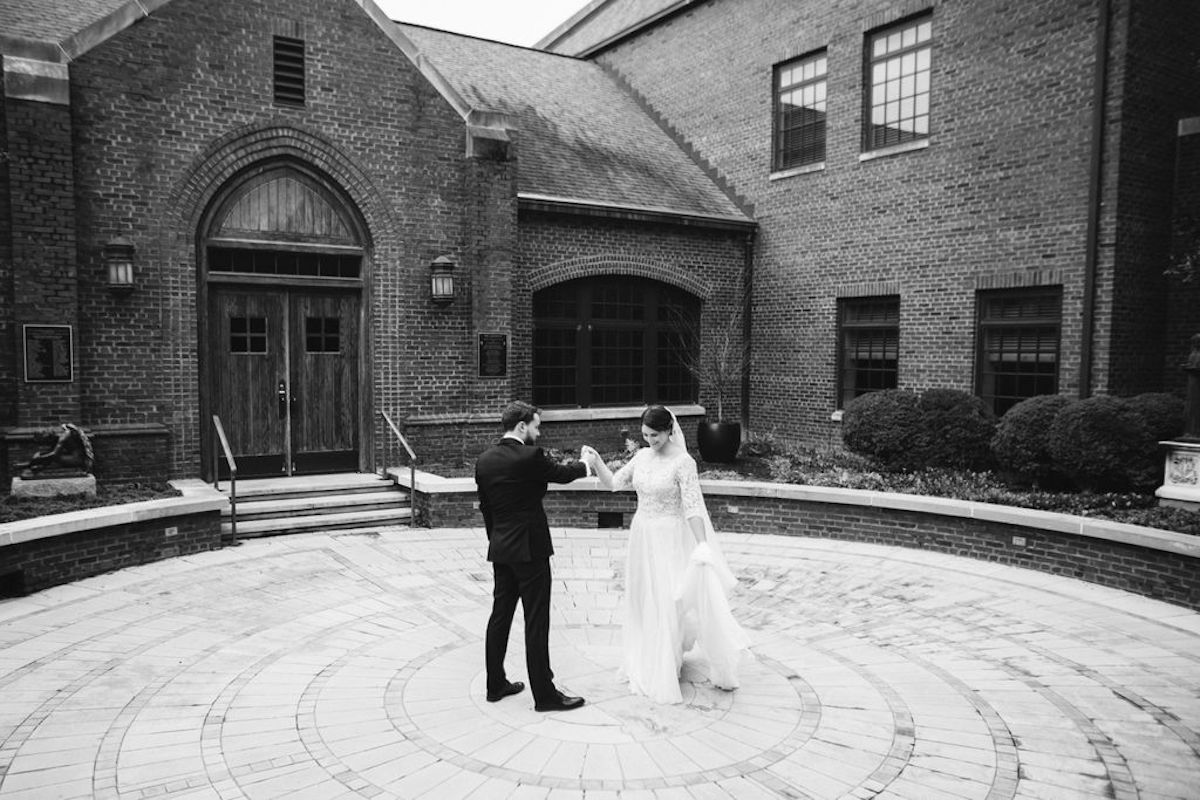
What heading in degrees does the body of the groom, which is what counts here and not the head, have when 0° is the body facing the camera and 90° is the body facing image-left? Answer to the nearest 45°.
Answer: approximately 225°

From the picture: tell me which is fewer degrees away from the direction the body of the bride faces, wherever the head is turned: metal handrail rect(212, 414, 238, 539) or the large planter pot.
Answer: the metal handrail

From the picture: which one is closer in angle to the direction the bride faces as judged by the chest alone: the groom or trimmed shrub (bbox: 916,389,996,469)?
the groom

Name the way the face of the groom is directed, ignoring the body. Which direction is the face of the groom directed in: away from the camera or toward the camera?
away from the camera

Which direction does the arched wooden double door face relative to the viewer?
toward the camera

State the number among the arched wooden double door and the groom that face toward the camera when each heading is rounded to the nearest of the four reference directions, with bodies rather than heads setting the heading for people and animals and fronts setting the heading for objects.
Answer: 1

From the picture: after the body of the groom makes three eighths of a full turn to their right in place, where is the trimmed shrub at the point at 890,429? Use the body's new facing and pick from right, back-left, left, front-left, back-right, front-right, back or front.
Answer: back-left

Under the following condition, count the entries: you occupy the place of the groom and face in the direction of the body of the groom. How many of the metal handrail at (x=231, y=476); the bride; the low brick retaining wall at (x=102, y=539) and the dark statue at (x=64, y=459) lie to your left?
3

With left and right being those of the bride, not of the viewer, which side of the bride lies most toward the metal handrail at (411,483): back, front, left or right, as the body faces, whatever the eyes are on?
right

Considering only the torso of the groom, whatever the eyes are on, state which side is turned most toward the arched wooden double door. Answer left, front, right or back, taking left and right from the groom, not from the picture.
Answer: left

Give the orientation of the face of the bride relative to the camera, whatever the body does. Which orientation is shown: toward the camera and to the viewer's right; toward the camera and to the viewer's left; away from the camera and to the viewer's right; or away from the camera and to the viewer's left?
toward the camera and to the viewer's left

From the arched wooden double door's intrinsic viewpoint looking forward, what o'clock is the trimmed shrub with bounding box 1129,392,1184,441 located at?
The trimmed shrub is roughly at 10 o'clock from the arched wooden double door.
